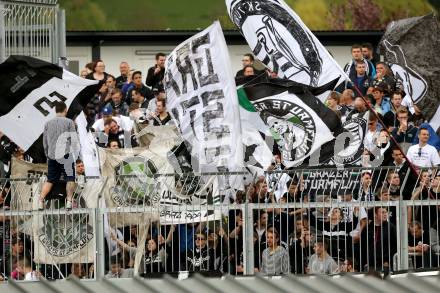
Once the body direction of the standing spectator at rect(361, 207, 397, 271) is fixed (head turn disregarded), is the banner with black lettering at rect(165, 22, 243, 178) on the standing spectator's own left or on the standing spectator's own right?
on the standing spectator's own right

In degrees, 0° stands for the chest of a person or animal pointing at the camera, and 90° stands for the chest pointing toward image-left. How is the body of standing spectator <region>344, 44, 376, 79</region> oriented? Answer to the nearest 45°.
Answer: approximately 0°

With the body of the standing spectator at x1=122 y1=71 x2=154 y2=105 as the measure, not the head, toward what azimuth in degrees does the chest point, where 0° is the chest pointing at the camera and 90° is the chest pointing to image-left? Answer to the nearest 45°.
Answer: approximately 0°

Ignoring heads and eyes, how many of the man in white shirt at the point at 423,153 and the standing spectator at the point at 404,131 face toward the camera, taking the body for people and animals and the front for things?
2
